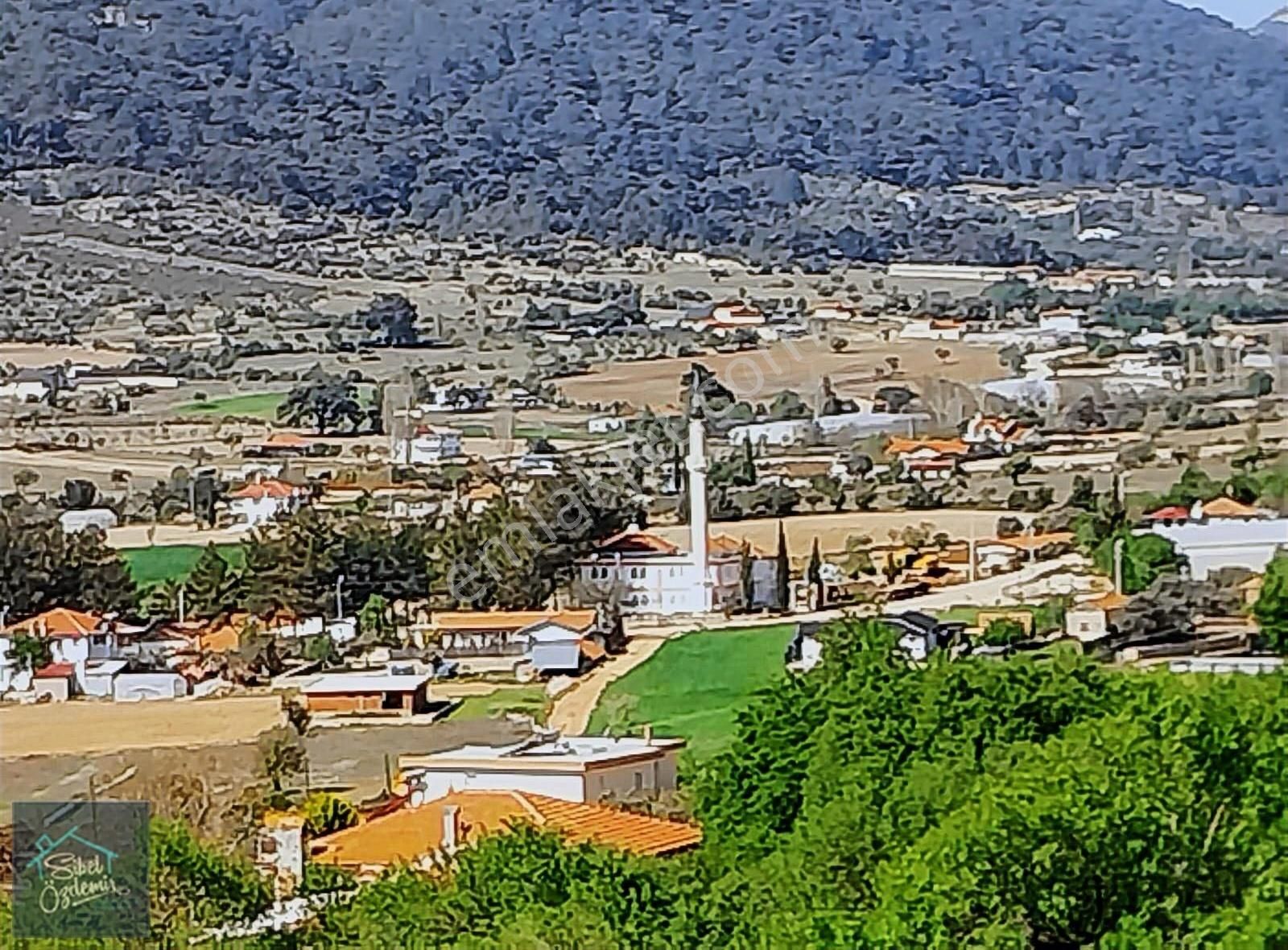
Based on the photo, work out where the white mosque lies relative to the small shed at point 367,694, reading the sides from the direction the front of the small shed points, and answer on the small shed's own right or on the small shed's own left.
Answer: on the small shed's own left

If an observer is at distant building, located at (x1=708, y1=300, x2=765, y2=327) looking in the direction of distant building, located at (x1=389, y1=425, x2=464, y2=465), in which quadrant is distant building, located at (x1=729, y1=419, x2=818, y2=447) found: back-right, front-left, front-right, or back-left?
front-left

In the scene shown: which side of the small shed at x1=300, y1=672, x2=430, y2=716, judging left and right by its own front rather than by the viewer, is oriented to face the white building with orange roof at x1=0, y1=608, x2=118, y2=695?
right

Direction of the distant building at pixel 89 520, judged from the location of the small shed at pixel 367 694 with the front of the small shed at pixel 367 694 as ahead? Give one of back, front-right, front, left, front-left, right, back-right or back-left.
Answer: back-right

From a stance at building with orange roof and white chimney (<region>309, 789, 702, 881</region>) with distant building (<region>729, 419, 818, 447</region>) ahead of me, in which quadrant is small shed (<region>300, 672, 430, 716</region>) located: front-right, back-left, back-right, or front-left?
front-left

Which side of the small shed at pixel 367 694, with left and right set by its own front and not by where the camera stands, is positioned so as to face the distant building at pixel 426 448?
back

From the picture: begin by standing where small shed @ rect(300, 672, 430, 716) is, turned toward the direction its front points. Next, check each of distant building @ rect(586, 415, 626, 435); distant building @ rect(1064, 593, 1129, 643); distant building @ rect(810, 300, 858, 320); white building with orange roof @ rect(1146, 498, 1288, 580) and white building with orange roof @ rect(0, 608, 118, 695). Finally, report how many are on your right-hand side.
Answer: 1

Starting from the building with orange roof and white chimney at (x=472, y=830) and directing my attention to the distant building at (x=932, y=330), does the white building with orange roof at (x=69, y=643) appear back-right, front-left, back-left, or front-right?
front-left

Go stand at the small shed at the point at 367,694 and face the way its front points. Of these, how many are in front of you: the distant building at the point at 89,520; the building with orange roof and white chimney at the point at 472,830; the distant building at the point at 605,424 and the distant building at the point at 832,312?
1

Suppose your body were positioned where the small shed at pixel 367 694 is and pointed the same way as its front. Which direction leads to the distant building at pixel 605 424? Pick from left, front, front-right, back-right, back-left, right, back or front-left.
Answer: back-left

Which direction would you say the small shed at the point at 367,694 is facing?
toward the camera

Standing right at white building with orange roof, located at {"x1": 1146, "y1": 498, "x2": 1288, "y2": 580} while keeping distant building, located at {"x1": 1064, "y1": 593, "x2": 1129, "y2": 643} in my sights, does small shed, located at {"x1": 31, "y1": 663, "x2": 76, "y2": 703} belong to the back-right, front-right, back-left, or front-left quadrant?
front-right

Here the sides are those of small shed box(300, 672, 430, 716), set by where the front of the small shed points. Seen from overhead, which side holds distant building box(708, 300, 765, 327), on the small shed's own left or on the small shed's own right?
on the small shed's own left

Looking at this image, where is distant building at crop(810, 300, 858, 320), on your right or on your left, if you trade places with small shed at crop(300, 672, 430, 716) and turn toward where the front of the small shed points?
on your left

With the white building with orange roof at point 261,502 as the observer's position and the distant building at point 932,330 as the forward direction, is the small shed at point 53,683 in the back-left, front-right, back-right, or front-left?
back-right
